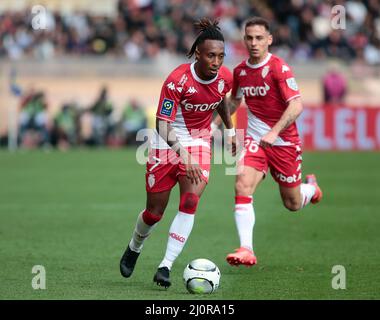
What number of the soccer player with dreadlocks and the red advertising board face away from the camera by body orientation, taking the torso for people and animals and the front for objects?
0

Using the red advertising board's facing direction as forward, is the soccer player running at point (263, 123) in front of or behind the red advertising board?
in front

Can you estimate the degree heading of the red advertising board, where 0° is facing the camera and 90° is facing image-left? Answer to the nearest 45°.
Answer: approximately 0°

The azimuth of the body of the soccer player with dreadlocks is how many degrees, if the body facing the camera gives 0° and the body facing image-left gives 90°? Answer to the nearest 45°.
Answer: approximately 315°

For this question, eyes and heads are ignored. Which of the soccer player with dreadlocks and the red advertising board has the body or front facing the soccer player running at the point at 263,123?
the red advertising board

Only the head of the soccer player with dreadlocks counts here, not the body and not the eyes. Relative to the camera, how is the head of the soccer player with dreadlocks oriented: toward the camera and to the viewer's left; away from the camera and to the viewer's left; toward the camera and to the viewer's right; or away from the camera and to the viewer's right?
toward the camera and to the viewer's right

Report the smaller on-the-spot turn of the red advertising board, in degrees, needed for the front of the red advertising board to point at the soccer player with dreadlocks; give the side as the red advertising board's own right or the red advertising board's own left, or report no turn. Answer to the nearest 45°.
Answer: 0° — it already faces them

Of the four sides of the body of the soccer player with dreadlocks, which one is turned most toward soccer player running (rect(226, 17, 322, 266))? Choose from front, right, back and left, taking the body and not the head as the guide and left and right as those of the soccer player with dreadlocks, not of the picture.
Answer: left
